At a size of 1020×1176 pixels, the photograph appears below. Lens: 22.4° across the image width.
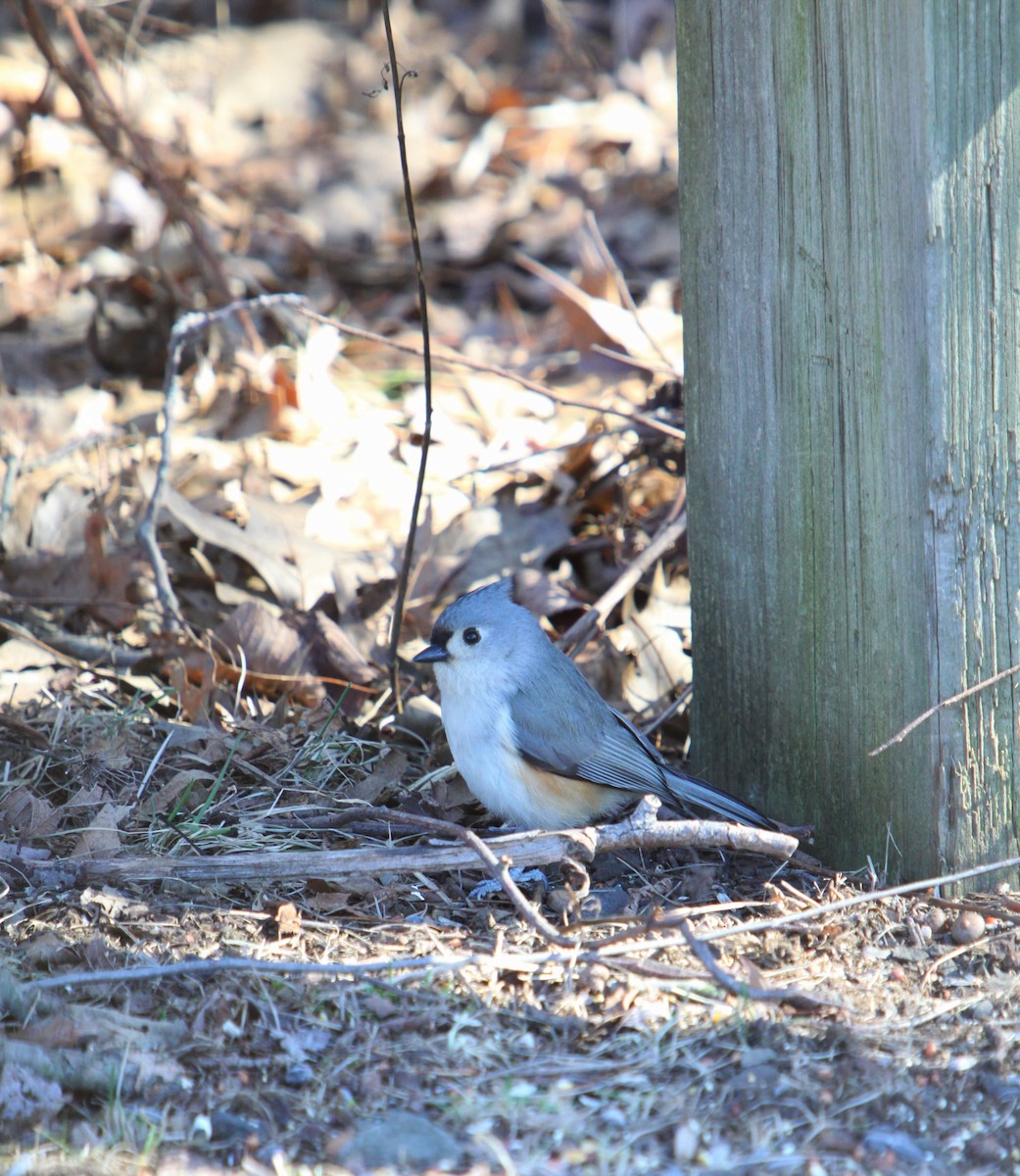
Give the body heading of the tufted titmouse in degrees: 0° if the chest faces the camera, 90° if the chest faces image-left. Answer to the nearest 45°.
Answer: approximately 90°

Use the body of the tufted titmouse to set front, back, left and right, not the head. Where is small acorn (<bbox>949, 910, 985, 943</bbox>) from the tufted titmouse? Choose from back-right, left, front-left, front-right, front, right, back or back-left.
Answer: back-left

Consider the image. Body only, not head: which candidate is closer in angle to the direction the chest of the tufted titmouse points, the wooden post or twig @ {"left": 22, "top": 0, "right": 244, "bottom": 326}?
the twig

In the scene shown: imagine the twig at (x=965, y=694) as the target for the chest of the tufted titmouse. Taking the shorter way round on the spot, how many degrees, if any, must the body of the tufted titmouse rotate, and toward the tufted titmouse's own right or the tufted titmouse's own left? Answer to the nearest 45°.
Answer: approximately 135° to the tufted titmouse's own left

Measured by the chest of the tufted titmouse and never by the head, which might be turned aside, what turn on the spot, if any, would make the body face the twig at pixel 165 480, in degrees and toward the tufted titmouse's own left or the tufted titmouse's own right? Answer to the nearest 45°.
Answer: approximately 45° to the tufted titmouse's own right

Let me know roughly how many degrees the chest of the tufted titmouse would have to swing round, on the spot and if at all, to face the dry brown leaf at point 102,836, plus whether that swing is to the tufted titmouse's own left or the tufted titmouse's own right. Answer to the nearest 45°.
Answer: approximately 45° to the tufted titmouse's own left
